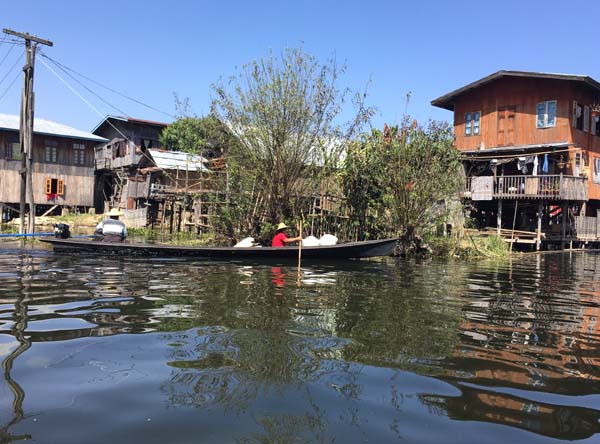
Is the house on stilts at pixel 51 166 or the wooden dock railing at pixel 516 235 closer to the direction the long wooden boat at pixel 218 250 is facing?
the wooden dock railing

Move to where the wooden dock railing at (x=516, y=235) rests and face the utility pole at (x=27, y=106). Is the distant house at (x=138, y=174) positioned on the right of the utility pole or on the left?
right

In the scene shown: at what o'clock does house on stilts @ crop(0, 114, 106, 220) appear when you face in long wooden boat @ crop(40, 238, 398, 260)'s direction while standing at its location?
The house on stilts is roughly at 8 o'clock from the long wooden boat.

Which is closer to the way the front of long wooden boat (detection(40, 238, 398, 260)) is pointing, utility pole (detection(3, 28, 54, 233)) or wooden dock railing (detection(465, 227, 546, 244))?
the wooden dock railing

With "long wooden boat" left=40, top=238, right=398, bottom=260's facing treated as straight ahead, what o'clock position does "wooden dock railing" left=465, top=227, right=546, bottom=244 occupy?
The wooden dock railing is roughly at 11 o'clock from the long wooden boat.

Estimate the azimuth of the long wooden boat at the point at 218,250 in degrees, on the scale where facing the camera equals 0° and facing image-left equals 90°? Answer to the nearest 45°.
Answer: approximately 270°

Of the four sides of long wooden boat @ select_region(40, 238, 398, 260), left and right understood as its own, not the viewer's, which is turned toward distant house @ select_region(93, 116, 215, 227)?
left

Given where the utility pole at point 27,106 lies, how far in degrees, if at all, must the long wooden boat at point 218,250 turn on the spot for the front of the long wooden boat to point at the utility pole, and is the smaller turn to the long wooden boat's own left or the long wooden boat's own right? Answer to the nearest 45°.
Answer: approximately 135° to the long wooden boat's own left
